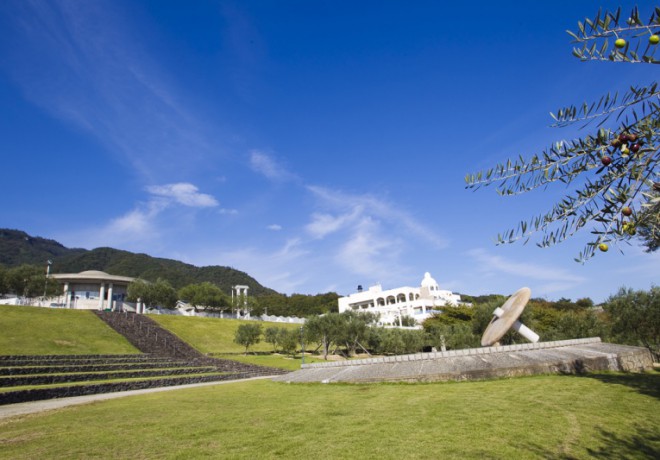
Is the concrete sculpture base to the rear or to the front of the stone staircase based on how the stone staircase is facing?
to the front

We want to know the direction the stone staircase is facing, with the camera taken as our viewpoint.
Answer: facing the viewer and to the right of the viewer

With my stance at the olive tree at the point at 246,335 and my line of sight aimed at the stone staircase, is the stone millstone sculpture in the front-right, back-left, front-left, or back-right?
back-left

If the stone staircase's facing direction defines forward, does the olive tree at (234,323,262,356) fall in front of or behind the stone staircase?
in front

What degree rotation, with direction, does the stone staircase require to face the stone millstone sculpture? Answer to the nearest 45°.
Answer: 0° — it already faces it
